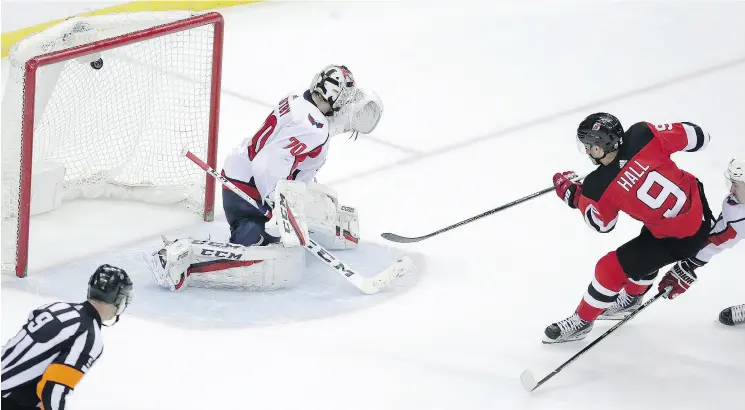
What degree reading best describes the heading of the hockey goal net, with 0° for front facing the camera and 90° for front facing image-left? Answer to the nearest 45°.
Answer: approximately 315°

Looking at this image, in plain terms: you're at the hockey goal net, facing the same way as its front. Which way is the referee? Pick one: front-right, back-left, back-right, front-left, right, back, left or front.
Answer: front-right

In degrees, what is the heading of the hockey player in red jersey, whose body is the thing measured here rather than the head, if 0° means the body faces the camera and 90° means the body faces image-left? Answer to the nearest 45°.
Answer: approximately 135°

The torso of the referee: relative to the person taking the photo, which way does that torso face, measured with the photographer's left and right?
facing away from the viewer and to the right of the viewer

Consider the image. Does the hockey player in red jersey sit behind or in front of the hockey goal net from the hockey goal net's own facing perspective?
in front

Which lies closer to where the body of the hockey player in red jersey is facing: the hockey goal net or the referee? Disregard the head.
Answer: the hockey goal net

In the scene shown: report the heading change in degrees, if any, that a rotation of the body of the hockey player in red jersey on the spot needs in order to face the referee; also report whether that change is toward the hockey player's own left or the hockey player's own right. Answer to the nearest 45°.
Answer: approximately 90° to the hockey player's own left

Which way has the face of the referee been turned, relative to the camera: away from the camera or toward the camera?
away from the camera

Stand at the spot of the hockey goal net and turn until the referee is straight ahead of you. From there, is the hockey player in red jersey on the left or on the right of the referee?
left
